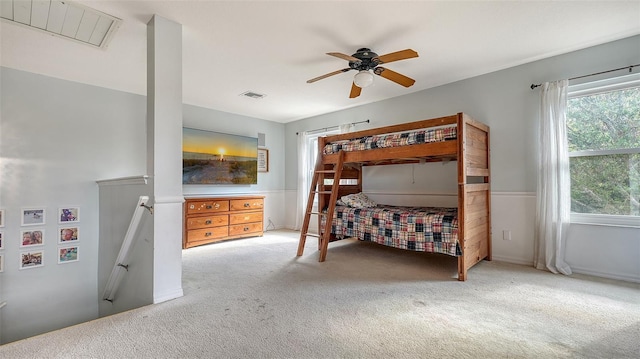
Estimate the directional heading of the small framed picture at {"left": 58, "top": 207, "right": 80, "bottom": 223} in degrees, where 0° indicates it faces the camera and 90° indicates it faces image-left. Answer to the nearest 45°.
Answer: approximately 0°

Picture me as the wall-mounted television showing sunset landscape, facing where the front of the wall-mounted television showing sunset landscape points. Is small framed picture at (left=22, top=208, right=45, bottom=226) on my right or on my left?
on my right

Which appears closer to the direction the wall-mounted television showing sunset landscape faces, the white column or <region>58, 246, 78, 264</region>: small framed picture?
the white column

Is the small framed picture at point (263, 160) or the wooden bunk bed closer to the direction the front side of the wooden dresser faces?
the wooden bunk bed

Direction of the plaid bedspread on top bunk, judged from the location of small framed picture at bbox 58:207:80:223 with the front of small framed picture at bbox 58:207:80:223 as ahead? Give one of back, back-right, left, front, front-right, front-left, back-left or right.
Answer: front-left

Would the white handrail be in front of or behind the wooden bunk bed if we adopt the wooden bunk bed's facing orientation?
behind

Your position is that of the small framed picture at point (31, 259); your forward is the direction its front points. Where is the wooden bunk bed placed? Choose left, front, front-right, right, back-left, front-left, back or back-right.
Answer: front-left

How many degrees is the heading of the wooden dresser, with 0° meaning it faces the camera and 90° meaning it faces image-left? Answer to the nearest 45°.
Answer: approximately 315°

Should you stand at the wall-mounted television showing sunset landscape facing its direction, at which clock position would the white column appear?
The white column is roughly at 2 o'clock from the wall-mounted television showing sunset landscape.

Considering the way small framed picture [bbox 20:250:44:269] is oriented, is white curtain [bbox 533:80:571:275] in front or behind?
in front
